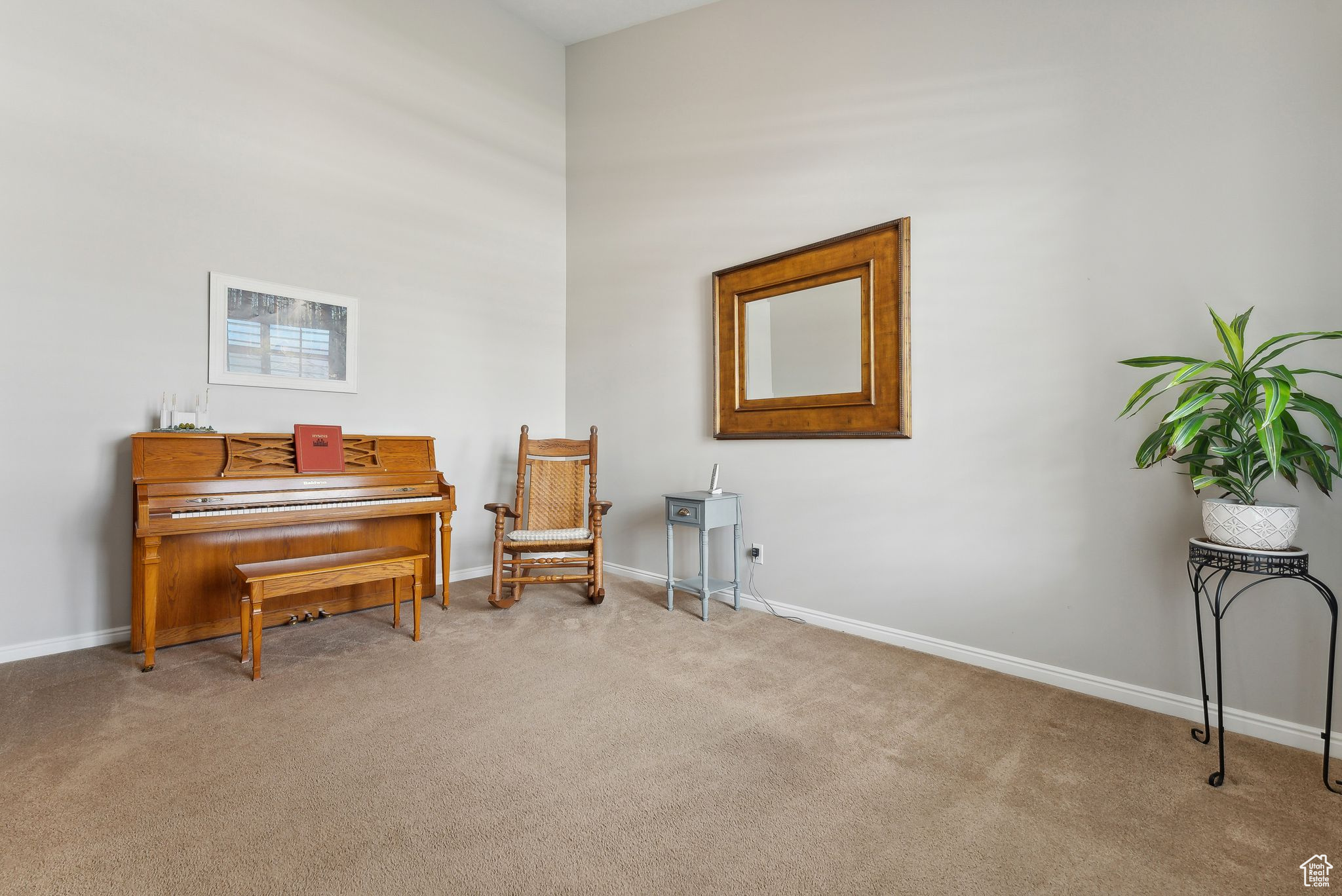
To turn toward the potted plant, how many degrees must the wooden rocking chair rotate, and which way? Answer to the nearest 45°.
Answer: approximately 45° to its left

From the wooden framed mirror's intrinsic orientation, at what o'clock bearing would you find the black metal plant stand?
The black metal plant stand is roughly at 9 o'clock from the wooden framed mirror.

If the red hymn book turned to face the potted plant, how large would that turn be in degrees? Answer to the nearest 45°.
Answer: approximately 45° to its left

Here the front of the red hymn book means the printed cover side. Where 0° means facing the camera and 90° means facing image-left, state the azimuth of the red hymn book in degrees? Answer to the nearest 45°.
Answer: approximately 0°

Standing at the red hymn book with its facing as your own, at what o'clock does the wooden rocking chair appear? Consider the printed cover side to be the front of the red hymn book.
The wooden rocking chair is roughly at 9 o'clock from the red hymn book.

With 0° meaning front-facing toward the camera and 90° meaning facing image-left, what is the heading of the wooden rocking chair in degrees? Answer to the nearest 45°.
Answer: approximately 0°

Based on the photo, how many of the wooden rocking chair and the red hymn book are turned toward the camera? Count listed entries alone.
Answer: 2

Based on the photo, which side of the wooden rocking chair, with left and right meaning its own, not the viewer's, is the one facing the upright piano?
right

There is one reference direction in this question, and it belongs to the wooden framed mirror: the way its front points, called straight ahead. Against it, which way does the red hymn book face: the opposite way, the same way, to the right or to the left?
to the left

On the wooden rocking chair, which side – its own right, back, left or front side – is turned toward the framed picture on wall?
right

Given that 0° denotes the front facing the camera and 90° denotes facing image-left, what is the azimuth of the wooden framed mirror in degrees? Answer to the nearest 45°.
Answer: approximately 45°

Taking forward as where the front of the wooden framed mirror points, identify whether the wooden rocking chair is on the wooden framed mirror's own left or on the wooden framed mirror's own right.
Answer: on the wooden framed mirror's own right

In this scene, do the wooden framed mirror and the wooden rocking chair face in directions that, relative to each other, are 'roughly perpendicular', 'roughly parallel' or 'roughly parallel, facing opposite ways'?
roughly perpendicular

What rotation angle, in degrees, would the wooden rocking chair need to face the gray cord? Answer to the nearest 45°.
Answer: approximately 45° to its left
